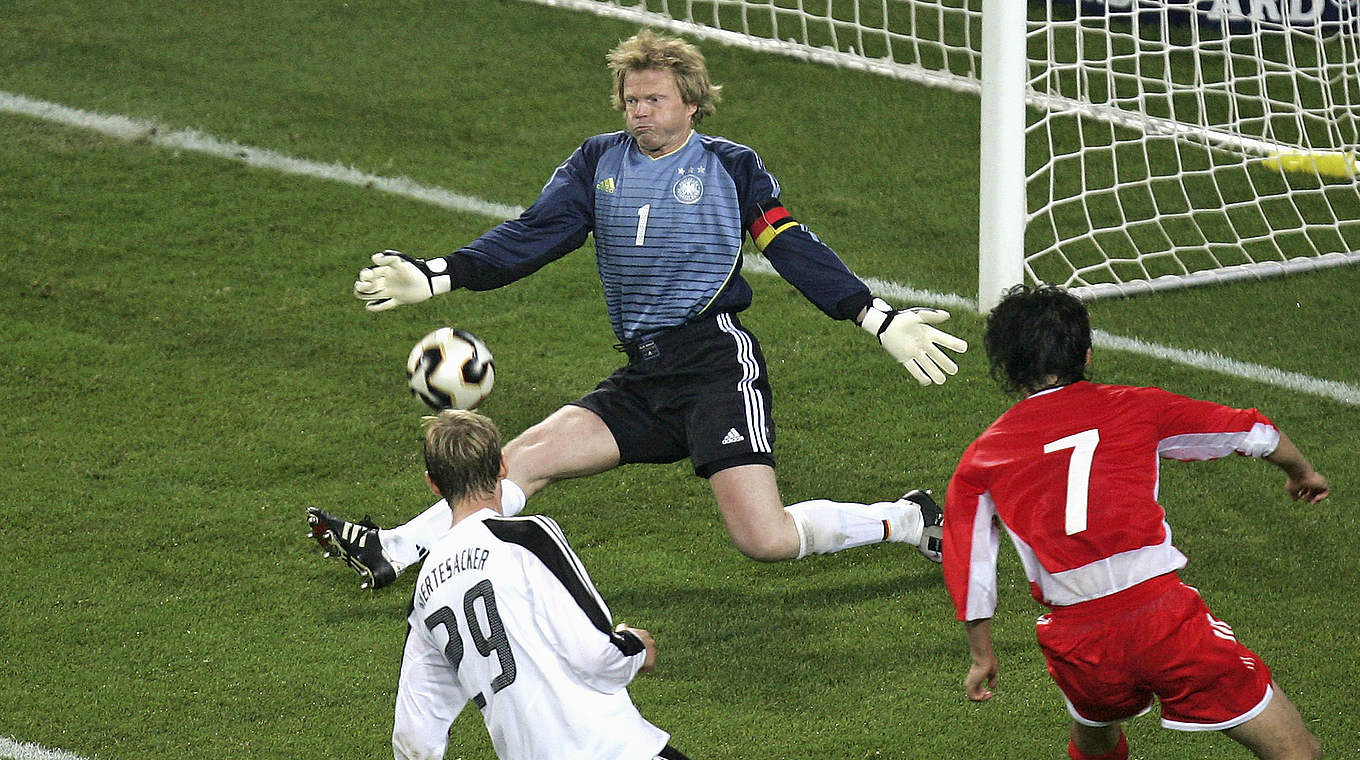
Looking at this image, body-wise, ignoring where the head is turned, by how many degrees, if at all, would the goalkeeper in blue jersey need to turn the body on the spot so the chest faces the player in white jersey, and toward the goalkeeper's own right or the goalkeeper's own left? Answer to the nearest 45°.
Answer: approximately 45° to the goalkeeper's own left

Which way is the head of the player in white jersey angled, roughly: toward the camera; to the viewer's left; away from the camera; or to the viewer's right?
away from the camera

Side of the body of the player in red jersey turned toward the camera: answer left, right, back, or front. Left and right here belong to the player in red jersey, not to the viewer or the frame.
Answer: back

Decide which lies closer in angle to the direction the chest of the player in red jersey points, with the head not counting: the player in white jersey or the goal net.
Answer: the goal net

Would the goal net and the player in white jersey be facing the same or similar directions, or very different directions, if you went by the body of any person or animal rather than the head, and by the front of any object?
very different directions

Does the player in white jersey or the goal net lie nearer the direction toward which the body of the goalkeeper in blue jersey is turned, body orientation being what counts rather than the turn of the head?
the player in white jersey

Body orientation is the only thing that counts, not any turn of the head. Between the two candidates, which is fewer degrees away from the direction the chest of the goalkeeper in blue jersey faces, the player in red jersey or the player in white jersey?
the player in white jersey

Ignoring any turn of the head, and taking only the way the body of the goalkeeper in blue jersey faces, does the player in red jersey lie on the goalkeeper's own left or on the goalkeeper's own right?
on the goalkeeper's own left
